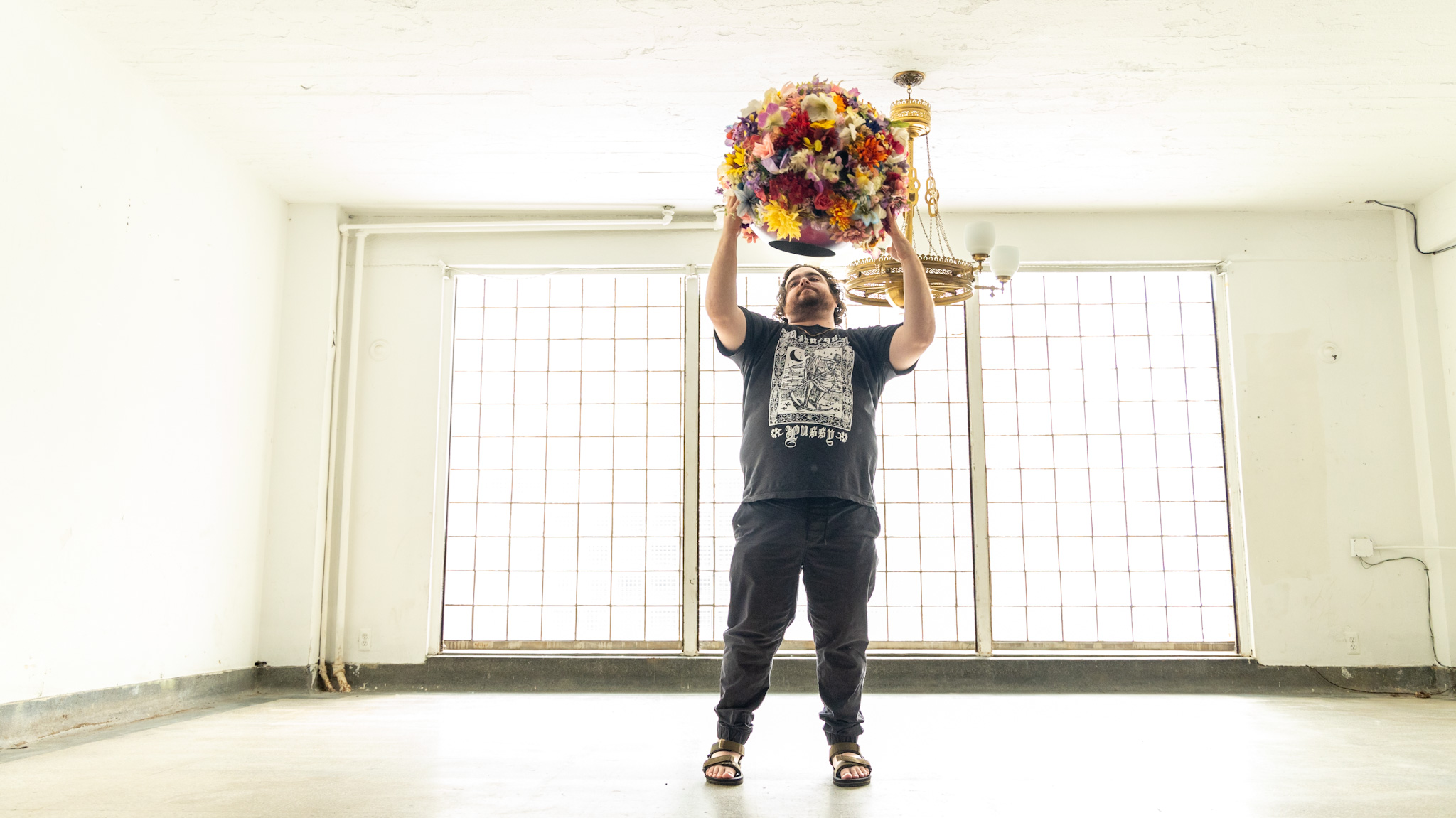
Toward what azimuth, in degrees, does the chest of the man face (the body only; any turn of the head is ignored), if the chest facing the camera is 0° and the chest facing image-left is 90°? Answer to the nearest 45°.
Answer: approximately 0°

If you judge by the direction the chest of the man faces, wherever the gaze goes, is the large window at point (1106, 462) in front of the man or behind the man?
behind

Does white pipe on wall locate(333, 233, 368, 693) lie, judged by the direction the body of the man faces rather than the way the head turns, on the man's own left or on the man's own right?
on the man's own right

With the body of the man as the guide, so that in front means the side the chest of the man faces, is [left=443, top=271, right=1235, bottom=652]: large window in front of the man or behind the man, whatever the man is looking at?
behind

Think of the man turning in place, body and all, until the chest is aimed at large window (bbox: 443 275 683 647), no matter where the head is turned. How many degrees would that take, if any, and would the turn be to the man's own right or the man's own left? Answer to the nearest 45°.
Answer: approximately 135° to the man's own right

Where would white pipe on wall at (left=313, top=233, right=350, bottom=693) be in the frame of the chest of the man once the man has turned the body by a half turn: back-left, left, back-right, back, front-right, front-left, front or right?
front-left

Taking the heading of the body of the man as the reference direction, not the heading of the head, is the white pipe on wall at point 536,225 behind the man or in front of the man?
behind
